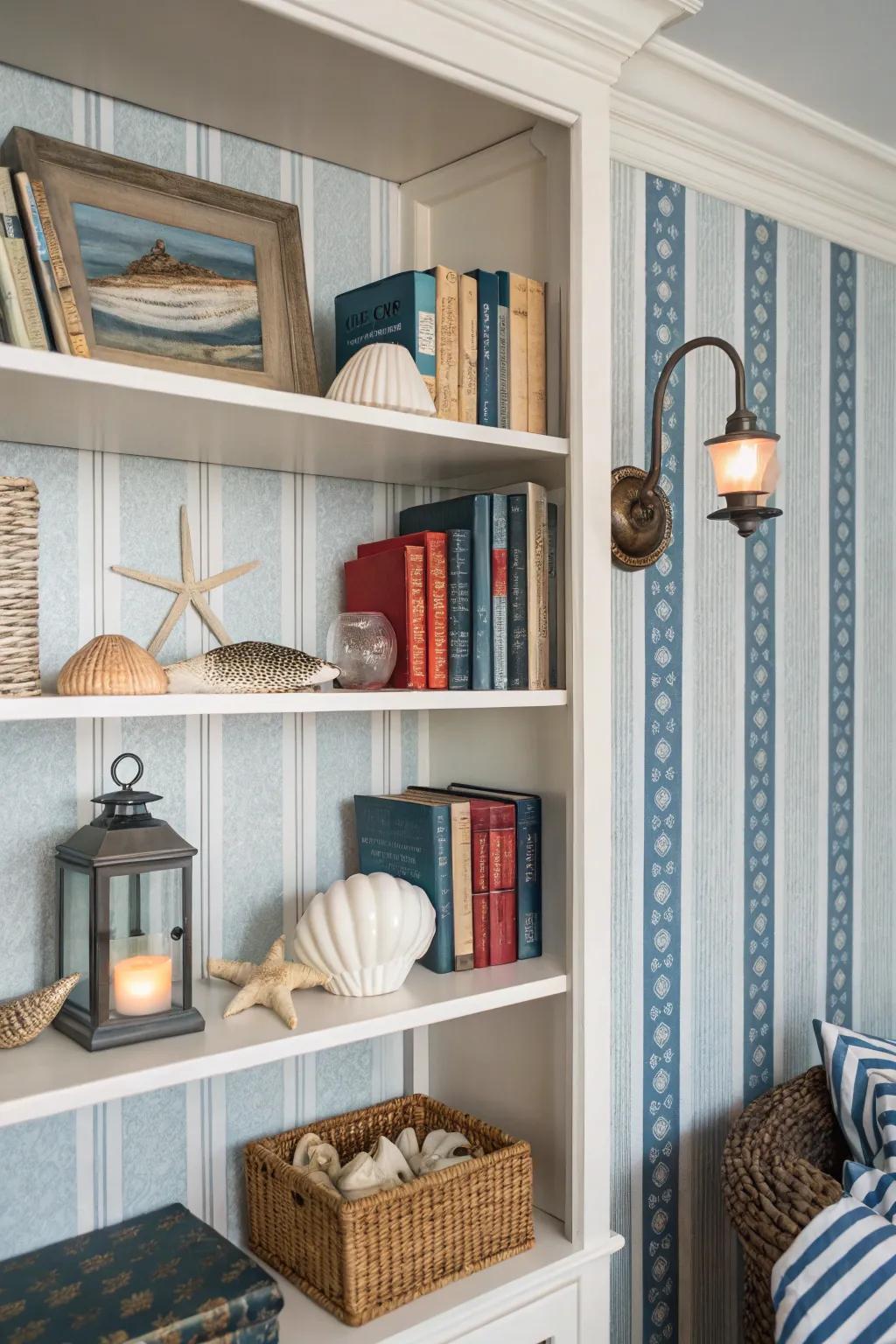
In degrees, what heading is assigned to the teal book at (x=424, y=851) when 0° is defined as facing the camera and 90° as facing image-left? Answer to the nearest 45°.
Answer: approximately 45°

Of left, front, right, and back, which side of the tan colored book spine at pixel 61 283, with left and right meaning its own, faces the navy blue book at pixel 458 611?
left

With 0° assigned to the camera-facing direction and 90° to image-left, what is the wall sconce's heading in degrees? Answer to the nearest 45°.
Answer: approximately 315°

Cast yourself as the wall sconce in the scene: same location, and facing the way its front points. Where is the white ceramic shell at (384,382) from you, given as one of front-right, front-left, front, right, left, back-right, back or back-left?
right
